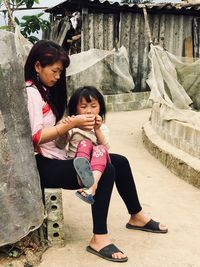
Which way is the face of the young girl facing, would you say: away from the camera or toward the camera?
toward the camera

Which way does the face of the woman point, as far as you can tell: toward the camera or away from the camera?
toward the camera

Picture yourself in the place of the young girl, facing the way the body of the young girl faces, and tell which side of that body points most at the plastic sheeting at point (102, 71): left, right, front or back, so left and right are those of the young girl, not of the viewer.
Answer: back

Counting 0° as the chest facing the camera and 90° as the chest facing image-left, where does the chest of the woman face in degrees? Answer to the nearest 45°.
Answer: approximately 270°

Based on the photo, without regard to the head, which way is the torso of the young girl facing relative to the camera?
toward the camera

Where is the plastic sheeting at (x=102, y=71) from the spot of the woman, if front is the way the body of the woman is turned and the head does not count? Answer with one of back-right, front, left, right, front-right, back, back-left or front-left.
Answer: left

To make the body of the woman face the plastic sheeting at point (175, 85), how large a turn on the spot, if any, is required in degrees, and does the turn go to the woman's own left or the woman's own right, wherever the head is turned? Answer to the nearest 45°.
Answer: approximately 90° to the woman's own left
